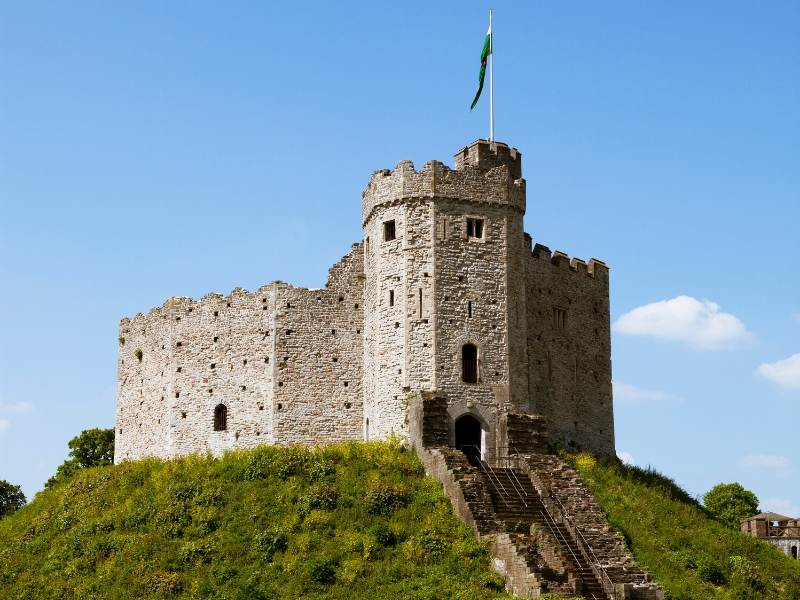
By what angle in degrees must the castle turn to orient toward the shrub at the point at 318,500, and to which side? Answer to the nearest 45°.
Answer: approximately 45° to its right

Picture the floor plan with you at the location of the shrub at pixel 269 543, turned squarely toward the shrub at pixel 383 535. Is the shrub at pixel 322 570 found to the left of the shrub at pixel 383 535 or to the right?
right

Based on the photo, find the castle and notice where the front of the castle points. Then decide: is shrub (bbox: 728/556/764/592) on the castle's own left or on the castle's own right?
on the castle's own left

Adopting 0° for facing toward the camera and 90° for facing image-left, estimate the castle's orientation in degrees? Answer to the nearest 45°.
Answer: approximately 0°

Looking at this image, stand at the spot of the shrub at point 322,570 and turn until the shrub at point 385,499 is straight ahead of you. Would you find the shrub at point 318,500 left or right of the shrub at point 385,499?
left

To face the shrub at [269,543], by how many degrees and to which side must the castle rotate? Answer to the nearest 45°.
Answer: approximately 45° to its right
